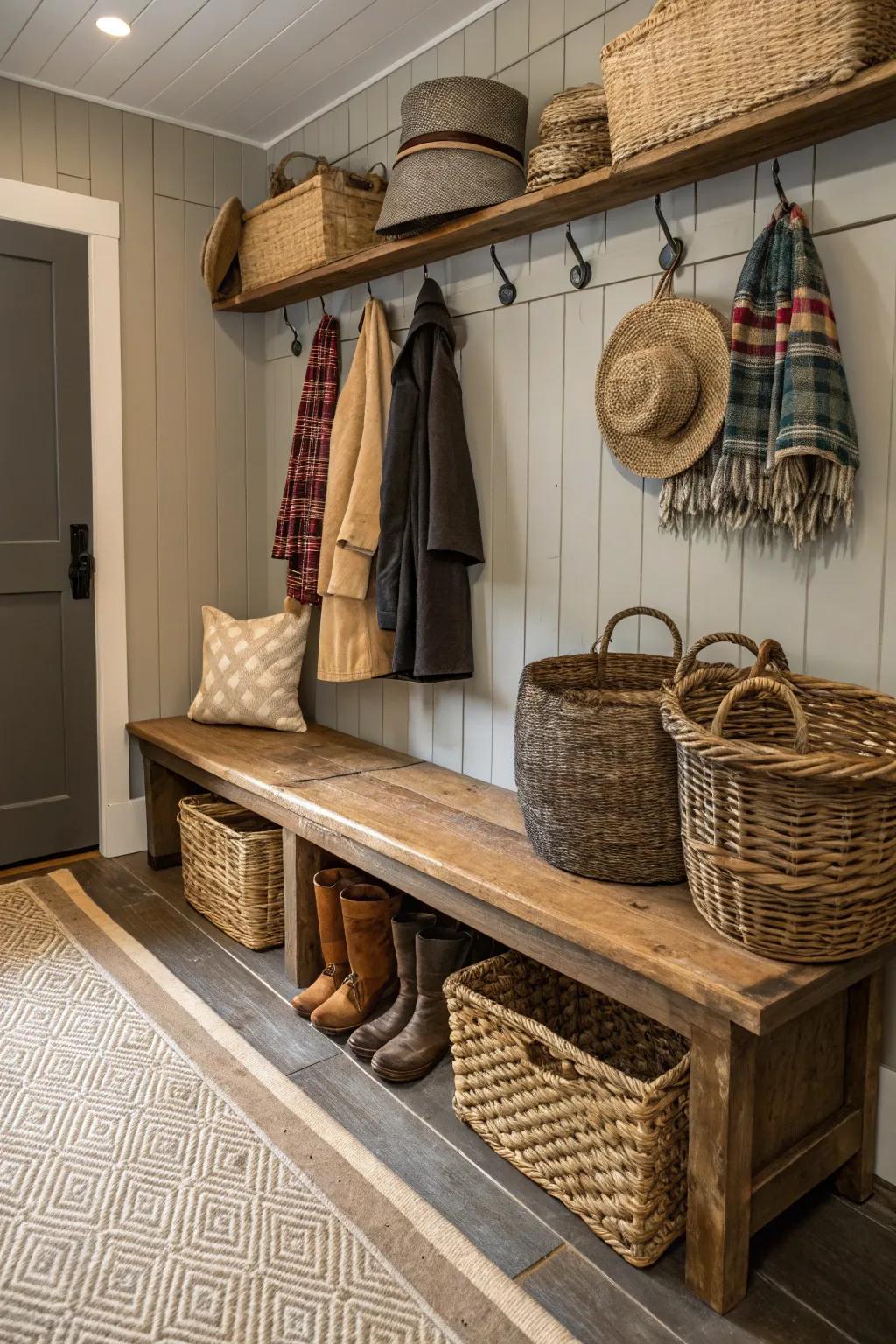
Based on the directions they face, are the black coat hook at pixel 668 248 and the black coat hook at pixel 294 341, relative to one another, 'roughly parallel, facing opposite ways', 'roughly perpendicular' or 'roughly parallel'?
roughly parallel

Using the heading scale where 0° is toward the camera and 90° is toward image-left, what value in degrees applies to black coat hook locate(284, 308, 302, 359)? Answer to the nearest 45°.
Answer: approximately 45°

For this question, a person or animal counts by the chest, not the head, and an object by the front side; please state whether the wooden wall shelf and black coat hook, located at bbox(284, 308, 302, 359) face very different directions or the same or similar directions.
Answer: same or similar directions

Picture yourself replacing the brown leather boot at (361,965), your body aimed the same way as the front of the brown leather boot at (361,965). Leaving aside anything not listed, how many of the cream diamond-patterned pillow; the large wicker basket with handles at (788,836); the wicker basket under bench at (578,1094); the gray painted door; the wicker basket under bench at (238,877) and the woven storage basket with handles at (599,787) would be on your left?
3

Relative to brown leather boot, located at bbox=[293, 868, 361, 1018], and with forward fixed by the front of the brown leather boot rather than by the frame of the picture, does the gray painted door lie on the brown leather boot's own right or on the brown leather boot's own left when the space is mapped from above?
on the brown leather boot's own right

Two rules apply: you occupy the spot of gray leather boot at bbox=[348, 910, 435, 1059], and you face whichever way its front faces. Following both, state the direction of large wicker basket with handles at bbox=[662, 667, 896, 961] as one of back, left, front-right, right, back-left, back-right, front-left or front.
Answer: left

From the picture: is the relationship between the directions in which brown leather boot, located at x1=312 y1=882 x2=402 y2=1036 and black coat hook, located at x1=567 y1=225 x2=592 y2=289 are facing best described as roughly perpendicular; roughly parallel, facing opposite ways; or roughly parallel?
roughly parallel

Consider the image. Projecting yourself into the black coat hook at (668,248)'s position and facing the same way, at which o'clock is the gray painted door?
The gray painted door is roughly at 2 o'clock from the black coat hook.

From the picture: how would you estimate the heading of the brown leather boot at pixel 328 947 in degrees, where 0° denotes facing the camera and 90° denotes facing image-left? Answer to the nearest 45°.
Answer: approximately 45°

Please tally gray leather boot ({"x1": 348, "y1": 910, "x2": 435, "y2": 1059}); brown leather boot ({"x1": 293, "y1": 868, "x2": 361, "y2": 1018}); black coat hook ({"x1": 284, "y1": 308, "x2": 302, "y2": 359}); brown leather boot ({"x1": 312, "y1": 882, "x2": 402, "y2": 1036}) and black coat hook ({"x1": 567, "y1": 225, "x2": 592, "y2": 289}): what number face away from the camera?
0

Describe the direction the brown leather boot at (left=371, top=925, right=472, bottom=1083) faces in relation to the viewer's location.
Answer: facing the viewer and to the left of the viewer
